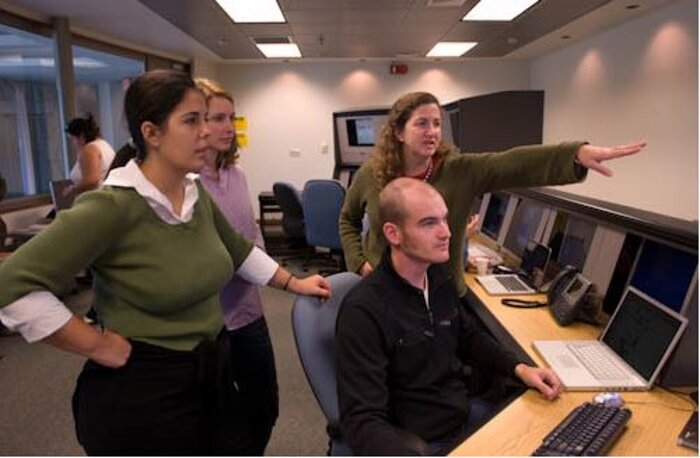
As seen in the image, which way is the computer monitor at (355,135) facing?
toward the camera

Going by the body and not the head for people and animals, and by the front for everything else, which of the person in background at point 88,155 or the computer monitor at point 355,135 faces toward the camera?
the computer monitor

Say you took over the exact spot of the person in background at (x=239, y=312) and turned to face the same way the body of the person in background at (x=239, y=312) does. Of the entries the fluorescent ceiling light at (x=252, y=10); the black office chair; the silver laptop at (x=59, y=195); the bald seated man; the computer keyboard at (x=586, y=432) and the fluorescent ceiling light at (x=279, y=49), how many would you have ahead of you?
2

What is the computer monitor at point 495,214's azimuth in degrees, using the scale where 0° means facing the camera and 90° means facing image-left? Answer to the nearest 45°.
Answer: approximately 45°

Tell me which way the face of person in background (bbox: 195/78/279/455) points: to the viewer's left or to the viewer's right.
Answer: to the viewer's right

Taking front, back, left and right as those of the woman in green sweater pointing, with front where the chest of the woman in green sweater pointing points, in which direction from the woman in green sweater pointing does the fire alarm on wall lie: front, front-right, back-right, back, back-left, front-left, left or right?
back-left

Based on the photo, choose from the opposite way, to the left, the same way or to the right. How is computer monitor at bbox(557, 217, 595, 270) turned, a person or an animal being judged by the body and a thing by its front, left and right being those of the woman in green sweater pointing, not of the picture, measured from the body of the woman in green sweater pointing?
to the right

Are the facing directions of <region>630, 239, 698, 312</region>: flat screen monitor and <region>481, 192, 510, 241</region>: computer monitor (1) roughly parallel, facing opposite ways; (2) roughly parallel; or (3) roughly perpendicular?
roughly parallel

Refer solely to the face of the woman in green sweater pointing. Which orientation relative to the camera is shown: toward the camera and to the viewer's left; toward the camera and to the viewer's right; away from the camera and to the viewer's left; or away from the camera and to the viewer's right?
toward the camera and to the viewer's right

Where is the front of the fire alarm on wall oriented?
toward the camera

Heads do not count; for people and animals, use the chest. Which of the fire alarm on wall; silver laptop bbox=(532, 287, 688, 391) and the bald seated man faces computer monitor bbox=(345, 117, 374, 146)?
the fire alarm on wall

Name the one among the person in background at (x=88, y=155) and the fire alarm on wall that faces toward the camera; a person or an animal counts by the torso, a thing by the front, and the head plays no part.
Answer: the fire alarm on wall

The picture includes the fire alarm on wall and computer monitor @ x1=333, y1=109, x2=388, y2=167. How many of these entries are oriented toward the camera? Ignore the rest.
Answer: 2

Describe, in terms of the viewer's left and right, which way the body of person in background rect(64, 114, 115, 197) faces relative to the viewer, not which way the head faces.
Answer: facing to the left of the viewer
